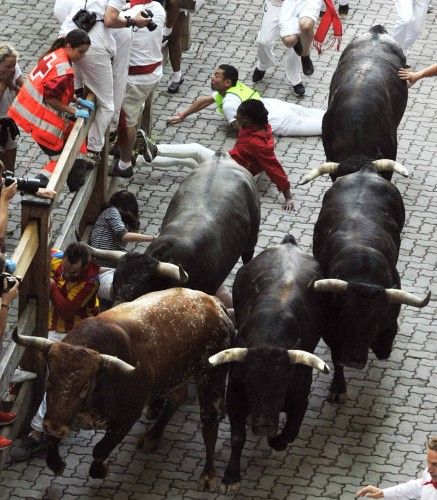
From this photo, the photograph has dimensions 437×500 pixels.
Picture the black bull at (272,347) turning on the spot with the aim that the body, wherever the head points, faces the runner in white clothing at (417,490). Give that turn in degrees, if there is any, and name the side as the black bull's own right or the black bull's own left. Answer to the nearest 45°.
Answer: approximately 45° to the black bull's own left

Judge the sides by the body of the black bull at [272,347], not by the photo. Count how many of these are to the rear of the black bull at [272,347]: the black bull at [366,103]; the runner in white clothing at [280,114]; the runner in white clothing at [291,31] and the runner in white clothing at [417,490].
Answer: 3

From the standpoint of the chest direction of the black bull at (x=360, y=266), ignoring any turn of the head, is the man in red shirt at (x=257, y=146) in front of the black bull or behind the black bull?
behind

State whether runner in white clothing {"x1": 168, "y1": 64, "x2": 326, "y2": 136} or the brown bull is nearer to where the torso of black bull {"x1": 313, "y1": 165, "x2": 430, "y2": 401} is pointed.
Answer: the brown bull

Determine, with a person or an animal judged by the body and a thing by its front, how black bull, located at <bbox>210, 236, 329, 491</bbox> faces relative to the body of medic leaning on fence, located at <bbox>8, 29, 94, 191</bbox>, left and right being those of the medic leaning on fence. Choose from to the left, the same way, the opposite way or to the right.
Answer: to the right

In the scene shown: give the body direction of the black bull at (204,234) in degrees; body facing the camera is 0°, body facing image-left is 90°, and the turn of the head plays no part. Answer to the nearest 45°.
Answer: approximately 45°

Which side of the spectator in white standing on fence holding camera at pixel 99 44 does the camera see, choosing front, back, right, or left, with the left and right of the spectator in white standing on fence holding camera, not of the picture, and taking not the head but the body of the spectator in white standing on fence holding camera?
right
